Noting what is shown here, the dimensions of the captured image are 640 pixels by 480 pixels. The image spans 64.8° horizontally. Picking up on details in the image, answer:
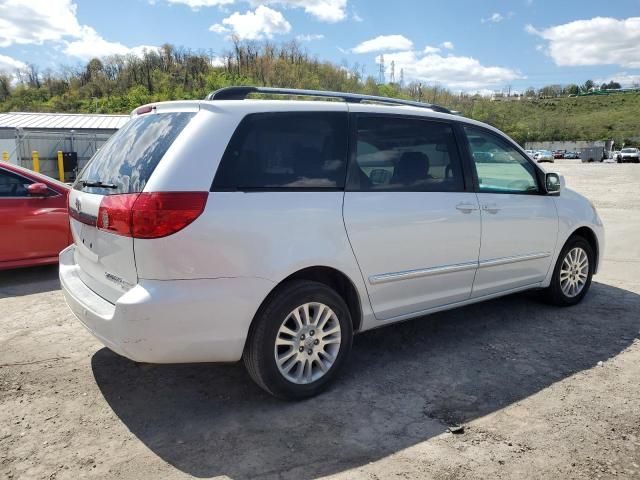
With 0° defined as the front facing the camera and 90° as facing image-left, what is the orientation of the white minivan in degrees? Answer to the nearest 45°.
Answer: approximately 225°

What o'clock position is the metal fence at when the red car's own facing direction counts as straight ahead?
The metal fence is roughly at 9 o'clock from the red car.

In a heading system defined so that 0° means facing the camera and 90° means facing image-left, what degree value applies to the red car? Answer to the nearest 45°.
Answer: approximately 270°

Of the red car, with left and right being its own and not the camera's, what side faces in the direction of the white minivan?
right

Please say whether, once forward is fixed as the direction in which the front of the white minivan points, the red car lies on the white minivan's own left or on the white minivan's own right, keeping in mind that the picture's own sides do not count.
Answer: on the white minivan's own left

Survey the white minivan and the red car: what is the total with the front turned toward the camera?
0

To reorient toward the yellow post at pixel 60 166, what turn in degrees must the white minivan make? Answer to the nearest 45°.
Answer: approximately 90° to its left

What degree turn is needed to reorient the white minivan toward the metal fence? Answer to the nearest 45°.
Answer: approximately 90° to its left
